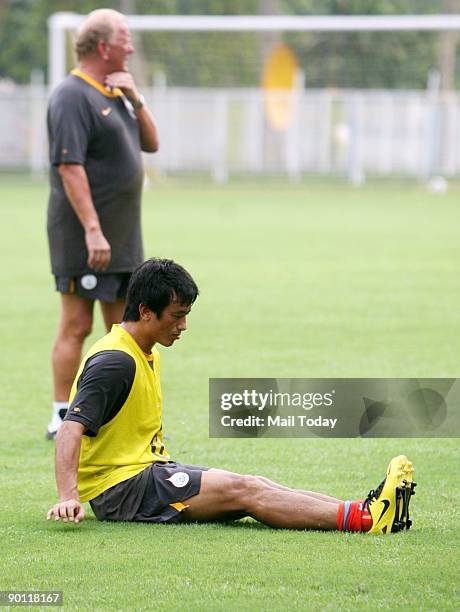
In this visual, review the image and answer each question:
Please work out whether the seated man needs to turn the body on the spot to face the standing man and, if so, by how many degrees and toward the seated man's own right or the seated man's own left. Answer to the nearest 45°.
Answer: approximately 90° to the seated man's own left

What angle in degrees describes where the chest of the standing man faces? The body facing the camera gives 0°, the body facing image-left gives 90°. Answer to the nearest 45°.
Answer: approximately 315°

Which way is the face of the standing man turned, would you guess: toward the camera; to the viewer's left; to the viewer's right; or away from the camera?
to the viewer's right

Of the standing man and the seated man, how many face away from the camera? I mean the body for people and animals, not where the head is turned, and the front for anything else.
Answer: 0

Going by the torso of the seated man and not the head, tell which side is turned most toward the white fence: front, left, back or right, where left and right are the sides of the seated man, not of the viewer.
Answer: left

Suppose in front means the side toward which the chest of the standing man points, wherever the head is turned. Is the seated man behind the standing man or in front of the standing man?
in front

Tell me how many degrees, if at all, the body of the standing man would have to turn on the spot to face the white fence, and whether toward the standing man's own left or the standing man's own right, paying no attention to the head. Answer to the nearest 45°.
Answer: approximately 135° to the standing man's own left

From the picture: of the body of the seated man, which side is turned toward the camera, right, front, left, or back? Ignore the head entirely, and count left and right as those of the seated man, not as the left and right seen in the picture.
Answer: right

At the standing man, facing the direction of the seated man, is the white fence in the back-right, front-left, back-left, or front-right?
back-left
